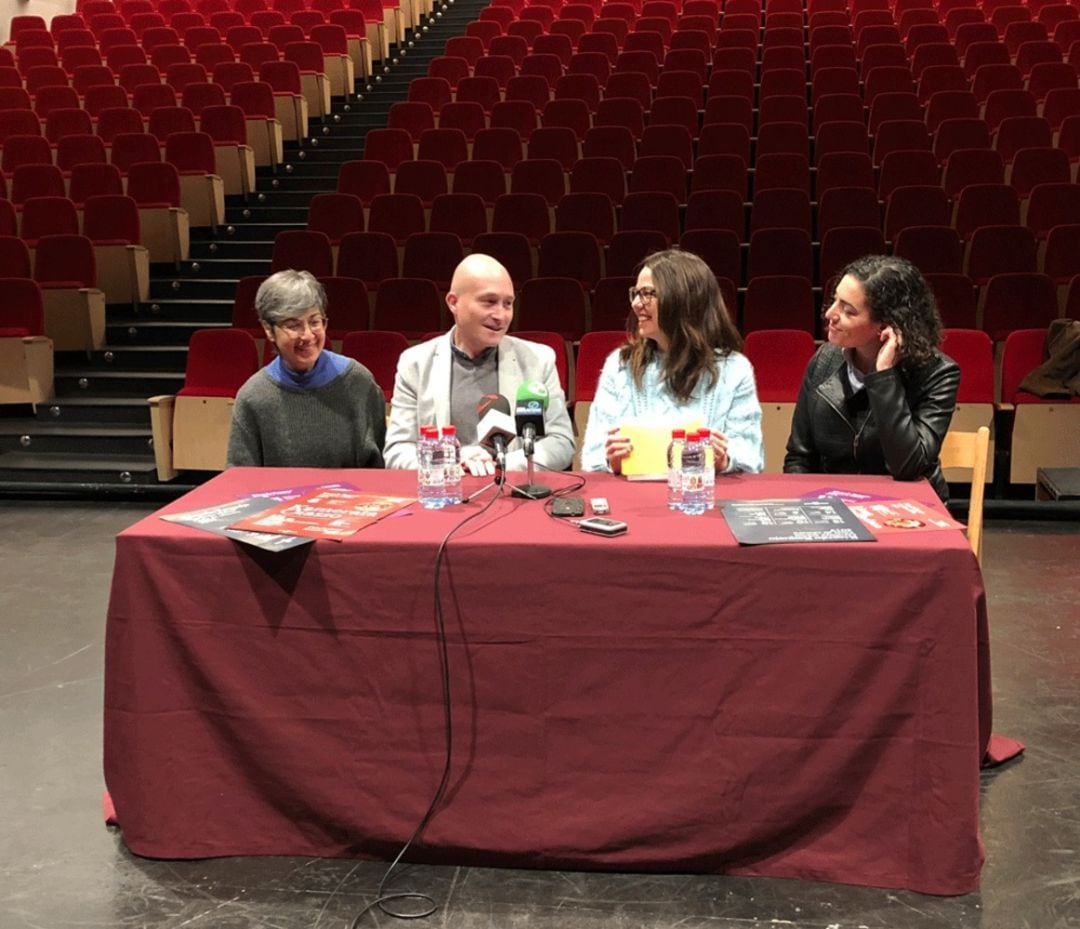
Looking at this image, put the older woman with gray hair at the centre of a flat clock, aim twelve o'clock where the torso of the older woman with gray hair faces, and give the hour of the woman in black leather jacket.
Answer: The woman in black leather jacket is roughly at 10 o'clock from the older woman with gray hair.

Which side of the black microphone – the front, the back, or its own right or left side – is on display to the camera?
back

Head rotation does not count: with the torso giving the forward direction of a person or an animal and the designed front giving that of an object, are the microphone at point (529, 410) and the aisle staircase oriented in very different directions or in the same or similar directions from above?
very different directions

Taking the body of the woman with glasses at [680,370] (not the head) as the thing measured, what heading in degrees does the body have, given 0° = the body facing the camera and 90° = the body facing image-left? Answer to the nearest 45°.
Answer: approximately 0°

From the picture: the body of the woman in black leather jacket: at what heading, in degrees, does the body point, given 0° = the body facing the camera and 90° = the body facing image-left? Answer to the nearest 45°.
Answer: approximately 45°

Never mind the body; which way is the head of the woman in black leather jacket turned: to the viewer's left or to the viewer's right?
to the viewer's left

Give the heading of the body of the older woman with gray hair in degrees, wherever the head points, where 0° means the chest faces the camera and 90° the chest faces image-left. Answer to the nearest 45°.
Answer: approximately 0°
